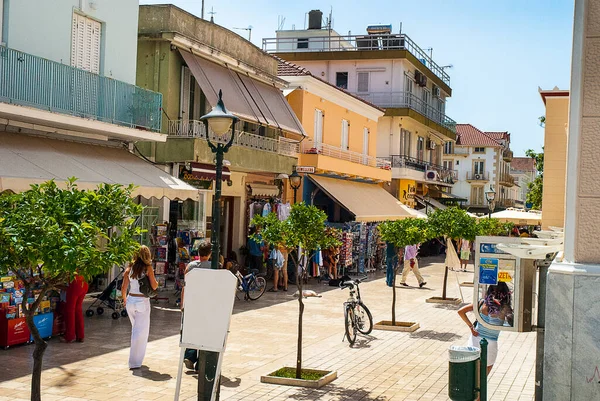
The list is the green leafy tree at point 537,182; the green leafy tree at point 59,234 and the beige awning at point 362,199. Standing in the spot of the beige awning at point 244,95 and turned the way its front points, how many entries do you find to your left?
2

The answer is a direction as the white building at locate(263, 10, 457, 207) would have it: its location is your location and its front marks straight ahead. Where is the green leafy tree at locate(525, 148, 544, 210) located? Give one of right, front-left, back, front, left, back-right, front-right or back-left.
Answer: front-left

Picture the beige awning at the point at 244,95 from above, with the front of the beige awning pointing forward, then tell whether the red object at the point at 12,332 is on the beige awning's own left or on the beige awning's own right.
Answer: on the beige awning's own right

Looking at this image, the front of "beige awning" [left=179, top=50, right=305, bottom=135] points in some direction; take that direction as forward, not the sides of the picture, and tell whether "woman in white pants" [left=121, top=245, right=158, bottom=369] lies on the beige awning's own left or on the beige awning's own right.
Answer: on the beige awning's own right

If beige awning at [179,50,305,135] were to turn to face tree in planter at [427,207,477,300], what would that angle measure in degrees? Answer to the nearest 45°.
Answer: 0° — it already faces it

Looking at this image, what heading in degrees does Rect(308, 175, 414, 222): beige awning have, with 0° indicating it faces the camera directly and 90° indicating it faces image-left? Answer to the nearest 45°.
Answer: approximately 315°

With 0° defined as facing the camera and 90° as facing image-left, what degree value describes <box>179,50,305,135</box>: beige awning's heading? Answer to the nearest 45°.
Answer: approximately 315°

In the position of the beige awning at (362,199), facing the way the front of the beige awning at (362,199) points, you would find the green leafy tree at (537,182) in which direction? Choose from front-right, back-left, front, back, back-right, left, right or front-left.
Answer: left

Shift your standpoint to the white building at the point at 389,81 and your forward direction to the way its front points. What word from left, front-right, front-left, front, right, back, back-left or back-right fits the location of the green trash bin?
front-right

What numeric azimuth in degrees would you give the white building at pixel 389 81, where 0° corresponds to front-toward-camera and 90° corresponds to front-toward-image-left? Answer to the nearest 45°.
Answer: approximately 315°

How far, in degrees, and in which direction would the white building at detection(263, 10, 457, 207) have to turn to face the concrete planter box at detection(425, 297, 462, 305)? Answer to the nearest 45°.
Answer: approximately 45° to its right
